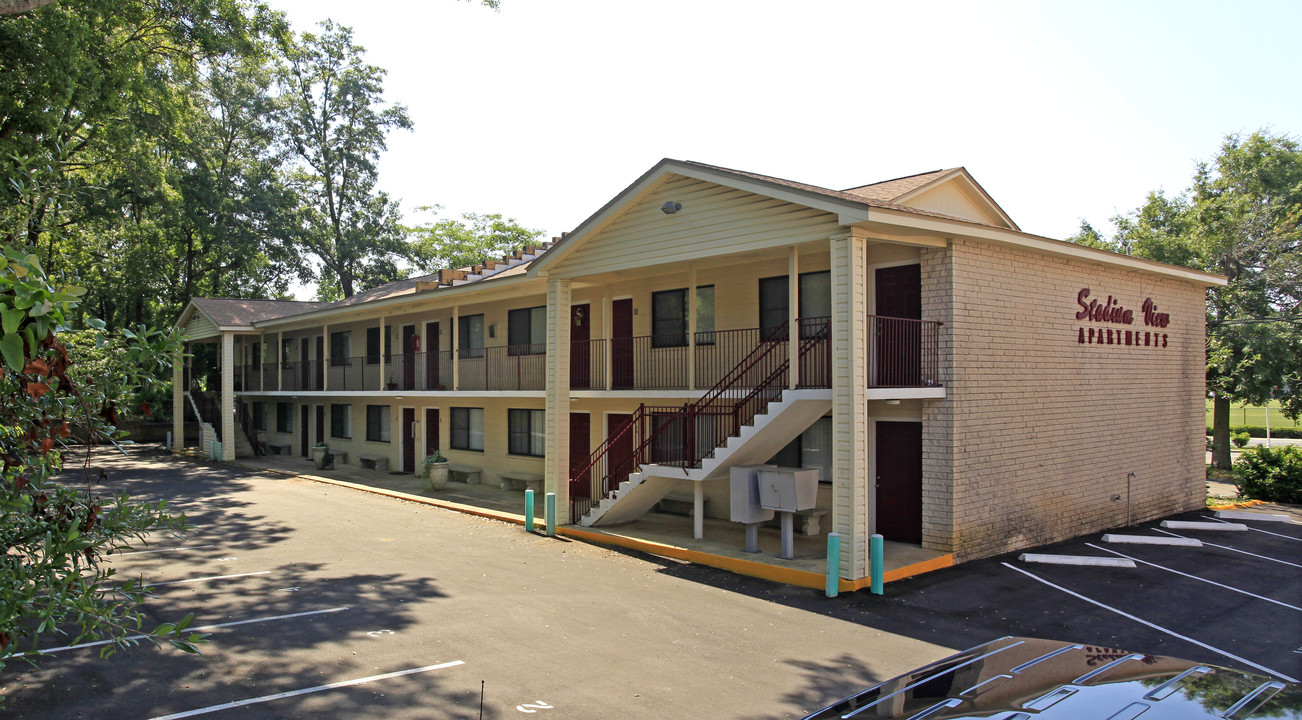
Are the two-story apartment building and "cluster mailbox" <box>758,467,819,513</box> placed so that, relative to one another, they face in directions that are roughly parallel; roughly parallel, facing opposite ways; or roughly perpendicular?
roughly parallel

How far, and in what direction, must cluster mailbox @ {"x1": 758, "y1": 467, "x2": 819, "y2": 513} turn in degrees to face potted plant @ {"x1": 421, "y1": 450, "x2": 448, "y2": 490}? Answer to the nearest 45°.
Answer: approximately 90° to its right

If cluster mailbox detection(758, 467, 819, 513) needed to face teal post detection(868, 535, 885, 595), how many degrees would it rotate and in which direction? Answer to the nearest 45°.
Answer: approximately 90° to its left

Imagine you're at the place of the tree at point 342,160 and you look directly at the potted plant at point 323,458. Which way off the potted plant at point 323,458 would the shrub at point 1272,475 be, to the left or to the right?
left

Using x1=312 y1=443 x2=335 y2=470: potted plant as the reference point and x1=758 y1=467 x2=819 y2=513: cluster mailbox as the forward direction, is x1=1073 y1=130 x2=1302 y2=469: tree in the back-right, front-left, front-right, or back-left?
front-left

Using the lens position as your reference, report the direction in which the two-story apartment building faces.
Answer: facing the viewer and to the left of the viewer

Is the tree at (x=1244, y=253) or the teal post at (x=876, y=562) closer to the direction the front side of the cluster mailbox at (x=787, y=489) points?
the teal post

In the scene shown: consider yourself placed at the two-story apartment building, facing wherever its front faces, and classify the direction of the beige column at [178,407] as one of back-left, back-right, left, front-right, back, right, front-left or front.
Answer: right

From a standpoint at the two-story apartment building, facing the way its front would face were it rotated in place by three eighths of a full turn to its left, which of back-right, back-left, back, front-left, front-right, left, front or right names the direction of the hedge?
front-left

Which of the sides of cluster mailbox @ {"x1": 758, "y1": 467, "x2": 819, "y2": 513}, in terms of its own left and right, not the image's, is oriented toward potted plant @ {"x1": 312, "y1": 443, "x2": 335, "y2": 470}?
right

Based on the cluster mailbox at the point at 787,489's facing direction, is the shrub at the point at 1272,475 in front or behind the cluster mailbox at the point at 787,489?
behind

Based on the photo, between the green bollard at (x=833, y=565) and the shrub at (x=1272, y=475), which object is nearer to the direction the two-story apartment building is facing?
the green bollard

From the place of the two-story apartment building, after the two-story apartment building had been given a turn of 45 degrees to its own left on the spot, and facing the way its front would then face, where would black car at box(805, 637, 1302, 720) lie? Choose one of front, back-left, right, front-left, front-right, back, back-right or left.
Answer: front

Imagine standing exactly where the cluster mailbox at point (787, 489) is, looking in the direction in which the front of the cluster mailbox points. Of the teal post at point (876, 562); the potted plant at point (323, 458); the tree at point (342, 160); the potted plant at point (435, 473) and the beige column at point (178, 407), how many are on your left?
1

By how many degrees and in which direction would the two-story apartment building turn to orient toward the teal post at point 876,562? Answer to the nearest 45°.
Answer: approximately 45° to its left

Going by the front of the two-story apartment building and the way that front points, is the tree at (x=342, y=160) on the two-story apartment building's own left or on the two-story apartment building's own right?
on the two-story apartment building's own right
